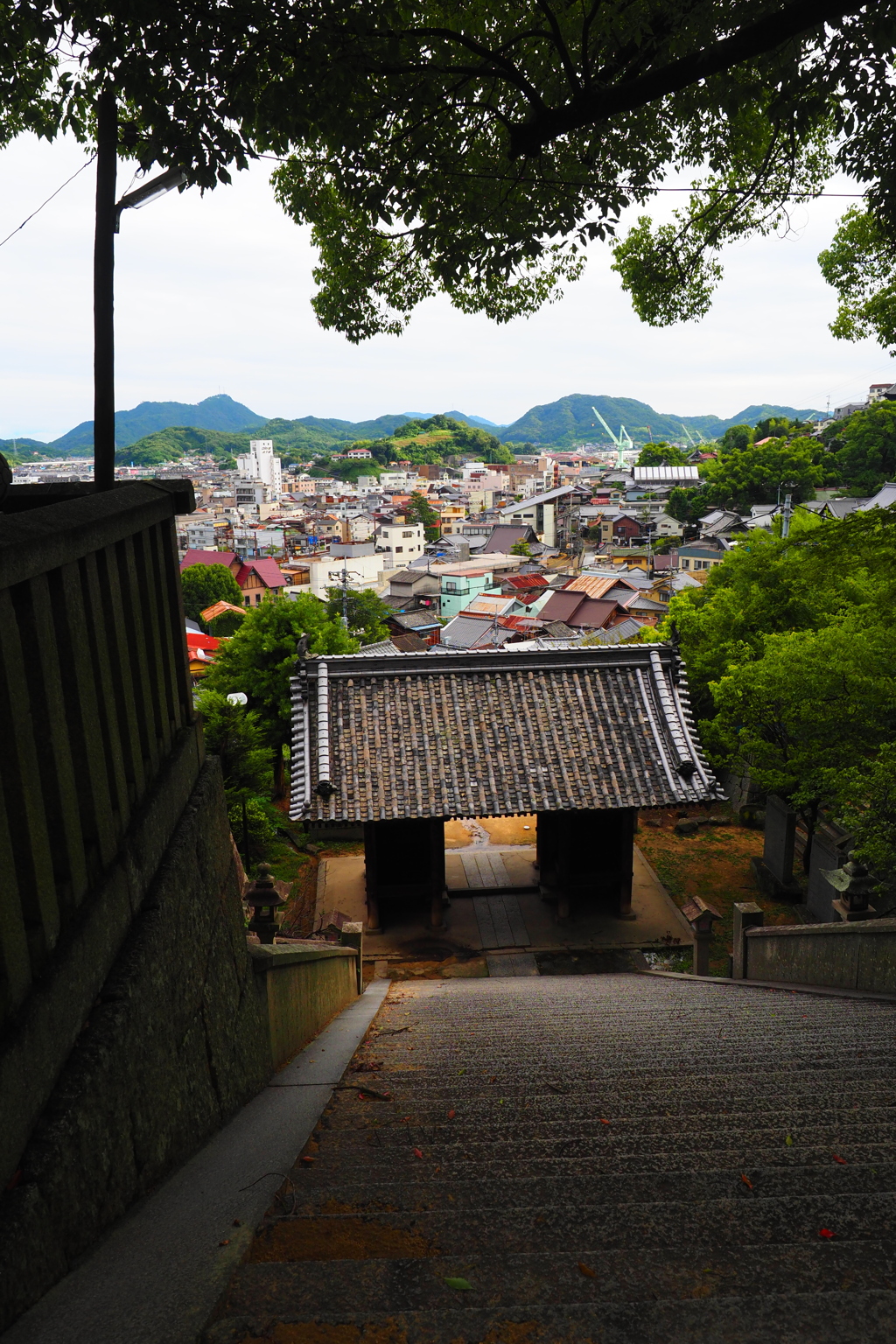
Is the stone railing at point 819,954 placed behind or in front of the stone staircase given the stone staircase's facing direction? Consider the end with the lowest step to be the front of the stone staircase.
in front

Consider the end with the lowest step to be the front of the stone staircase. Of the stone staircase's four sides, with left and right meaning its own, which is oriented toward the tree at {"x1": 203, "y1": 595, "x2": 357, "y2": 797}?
front

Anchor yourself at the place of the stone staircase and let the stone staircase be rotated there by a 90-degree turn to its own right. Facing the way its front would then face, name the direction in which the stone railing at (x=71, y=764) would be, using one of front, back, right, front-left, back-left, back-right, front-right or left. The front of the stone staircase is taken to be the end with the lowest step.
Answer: back

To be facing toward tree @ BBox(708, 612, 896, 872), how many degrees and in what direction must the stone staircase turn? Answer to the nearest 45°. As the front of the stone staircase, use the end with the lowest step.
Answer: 0° — it already faces it

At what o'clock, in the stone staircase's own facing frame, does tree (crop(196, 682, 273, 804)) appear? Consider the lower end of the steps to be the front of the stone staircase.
The tree is roughly at 11 o'clock from the stone staircase.

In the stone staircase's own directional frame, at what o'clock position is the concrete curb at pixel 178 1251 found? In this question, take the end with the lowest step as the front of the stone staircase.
The concrete curb is roughly at 8 o'clock from the stone staircase.

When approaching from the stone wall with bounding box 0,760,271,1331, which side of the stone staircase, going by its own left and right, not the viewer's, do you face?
left

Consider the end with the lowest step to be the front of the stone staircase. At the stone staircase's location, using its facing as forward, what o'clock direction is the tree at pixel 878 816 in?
The tree is roughly at 1 o'clock from the stone staircase.

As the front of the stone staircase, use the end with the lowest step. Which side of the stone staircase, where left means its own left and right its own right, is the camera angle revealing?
back

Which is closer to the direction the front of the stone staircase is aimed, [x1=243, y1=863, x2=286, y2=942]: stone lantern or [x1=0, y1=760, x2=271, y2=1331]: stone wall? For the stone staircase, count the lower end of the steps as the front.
the stone lantern

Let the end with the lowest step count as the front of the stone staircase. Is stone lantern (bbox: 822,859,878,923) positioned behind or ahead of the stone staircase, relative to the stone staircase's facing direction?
ahead
